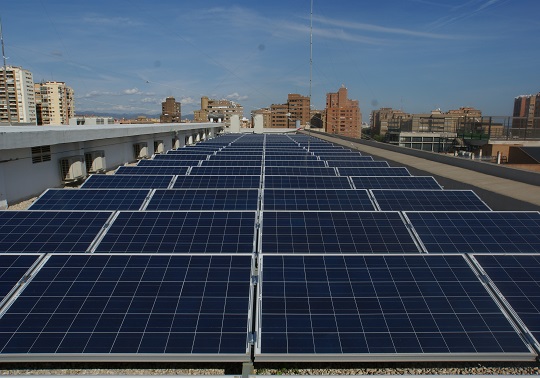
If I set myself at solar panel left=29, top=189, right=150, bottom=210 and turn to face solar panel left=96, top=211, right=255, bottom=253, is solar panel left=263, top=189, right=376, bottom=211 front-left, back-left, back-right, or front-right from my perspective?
front-left

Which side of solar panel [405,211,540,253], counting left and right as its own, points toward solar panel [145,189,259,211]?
right

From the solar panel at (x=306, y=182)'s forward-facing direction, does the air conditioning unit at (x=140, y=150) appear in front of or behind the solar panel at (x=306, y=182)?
behind

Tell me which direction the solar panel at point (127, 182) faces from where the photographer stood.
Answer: facing the viewer

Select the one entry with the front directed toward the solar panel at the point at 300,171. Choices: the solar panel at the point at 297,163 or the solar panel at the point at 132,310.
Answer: the solar panel at the point at 297,163

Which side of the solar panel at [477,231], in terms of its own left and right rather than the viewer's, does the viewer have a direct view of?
front

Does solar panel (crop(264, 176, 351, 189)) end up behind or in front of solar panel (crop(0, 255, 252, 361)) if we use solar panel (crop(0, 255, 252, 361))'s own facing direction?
behind

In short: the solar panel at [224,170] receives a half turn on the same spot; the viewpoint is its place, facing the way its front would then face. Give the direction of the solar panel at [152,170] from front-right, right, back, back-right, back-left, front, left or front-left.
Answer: left

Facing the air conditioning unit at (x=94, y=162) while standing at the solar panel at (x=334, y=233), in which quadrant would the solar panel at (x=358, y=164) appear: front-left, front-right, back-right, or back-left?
front-right

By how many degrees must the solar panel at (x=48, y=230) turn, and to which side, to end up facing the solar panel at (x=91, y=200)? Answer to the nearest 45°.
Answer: approximately 180°

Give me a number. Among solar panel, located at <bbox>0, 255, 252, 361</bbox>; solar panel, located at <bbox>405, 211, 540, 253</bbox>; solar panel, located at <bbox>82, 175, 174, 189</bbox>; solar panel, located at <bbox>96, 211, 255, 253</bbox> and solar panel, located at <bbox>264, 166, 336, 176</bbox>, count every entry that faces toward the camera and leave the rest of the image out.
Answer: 5

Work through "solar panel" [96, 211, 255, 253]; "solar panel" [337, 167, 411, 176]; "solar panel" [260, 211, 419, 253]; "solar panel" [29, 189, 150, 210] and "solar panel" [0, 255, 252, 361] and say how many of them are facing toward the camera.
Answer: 5

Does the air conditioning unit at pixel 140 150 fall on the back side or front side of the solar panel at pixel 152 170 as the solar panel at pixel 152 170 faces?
on the back side

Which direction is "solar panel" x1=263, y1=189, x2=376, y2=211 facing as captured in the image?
toward the camera

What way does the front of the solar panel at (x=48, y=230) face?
toward the camera
